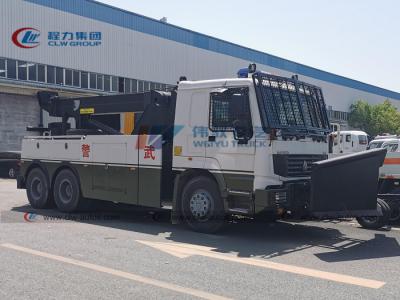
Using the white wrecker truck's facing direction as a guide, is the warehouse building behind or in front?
behind

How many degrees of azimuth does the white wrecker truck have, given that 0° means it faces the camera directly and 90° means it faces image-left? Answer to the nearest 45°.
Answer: approximately 315°
